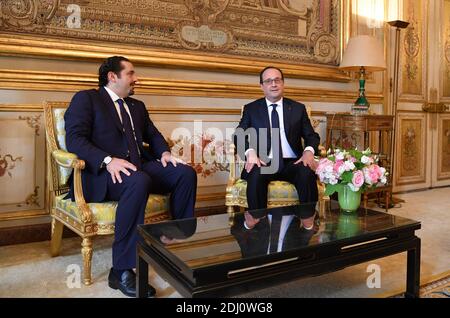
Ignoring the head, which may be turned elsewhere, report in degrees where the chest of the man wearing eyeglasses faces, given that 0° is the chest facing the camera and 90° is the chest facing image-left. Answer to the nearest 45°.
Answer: approximately 0°

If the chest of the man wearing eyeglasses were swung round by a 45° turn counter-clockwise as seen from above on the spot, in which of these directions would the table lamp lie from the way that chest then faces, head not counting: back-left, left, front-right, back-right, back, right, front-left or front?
left

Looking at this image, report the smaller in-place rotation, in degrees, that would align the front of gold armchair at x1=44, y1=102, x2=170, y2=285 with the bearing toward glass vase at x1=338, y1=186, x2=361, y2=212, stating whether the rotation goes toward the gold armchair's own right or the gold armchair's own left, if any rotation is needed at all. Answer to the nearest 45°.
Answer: approximately 45° to the gold armchair's own left

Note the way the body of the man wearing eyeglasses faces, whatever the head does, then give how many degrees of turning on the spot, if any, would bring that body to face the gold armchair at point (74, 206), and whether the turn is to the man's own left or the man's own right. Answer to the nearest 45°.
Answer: approximately 45° to the man's own right

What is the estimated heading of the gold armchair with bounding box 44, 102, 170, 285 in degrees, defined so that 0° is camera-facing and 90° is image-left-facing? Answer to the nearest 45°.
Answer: approximately 315°

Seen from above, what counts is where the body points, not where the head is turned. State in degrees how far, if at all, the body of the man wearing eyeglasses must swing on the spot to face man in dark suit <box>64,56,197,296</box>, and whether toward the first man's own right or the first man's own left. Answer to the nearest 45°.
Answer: approximately 45° to the first man's own right
